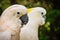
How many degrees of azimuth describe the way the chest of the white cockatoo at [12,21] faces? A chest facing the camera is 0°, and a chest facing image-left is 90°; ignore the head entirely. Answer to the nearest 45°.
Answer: approximately 270°
